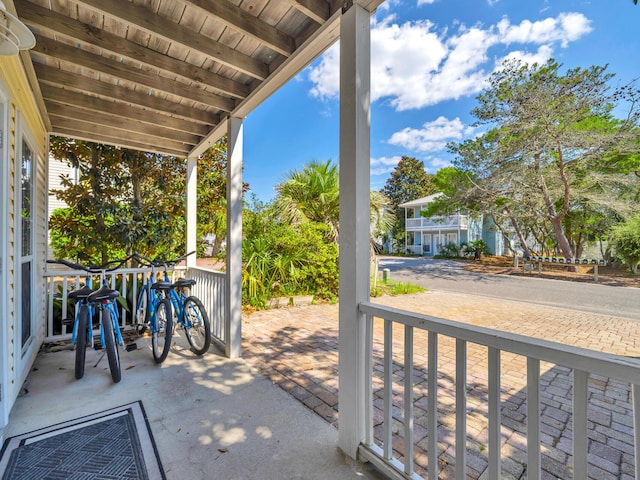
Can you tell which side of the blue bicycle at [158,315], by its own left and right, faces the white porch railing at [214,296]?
right

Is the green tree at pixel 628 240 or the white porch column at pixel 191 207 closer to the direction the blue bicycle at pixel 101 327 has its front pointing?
the white porch column

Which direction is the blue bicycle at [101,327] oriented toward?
away from the camera

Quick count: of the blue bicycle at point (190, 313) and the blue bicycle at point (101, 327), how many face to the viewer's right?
0

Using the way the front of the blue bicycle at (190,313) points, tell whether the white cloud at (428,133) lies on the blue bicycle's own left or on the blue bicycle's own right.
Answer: on the blue bicycle's own right

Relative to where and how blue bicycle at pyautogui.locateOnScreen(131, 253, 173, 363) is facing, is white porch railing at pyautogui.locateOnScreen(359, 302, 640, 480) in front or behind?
behind

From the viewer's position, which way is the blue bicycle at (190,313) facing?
facing away from the viewer and to the left of the viewer
